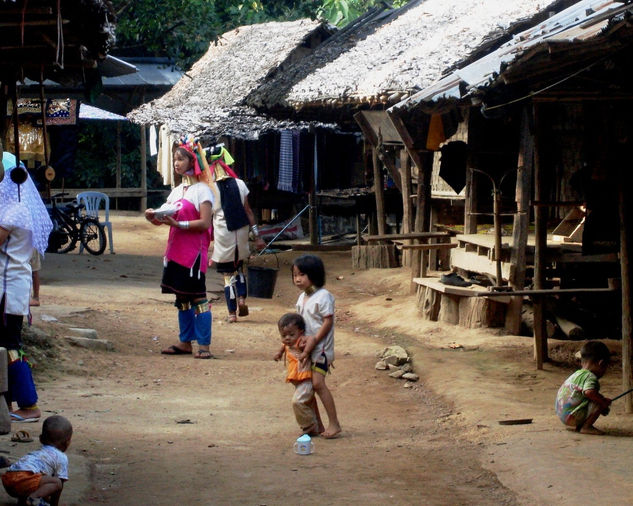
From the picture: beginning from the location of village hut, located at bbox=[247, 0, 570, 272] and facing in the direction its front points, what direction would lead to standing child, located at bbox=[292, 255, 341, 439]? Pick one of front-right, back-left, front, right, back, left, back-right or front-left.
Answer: front-left

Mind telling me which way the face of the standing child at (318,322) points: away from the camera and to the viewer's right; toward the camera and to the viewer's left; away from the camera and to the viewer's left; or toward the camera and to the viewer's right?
toward the camera and to the viewer's left

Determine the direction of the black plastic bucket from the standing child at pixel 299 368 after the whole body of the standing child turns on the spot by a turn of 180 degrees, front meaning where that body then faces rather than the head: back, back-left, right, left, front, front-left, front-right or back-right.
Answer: front-left

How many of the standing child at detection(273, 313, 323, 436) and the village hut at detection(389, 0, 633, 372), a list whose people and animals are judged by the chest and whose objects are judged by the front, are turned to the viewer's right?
0

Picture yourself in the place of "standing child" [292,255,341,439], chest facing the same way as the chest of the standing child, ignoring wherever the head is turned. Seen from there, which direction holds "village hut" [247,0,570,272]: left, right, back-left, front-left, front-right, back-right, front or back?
back-right

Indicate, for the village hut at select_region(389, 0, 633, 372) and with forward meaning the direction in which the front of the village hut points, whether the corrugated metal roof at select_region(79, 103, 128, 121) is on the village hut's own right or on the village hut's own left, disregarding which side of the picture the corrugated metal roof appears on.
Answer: on the village hut's own right

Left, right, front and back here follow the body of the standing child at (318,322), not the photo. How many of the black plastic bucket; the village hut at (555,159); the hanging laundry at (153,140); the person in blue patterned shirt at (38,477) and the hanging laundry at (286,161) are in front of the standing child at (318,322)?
1

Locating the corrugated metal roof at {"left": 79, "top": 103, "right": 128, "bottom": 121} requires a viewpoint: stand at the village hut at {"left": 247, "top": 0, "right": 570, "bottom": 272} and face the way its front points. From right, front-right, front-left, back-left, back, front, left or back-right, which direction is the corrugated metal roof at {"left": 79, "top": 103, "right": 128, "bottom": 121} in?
right

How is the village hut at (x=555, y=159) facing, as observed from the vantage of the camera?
facing the viewer and to the left of the viewer

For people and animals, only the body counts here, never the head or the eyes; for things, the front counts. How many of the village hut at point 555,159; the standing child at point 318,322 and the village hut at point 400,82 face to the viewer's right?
0

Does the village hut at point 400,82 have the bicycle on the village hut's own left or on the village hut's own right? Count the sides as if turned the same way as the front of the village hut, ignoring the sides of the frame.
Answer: on the village hut's own right

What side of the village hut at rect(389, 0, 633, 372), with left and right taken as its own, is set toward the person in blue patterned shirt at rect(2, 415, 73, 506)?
front

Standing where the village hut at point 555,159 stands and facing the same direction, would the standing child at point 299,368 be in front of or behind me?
in front
